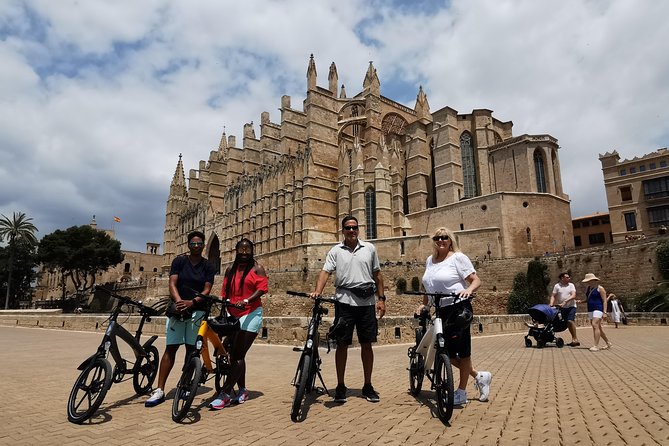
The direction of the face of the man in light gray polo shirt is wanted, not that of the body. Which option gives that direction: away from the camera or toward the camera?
toward the camera

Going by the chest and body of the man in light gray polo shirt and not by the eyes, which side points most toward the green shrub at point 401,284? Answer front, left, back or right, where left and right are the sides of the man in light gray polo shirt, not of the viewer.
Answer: back

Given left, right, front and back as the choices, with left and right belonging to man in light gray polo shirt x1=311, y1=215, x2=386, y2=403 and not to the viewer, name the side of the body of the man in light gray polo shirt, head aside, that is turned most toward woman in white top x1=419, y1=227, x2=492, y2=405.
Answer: left

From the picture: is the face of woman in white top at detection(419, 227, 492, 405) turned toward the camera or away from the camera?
toward the camera

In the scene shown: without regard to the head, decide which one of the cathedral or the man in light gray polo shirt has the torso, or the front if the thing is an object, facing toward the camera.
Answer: the man in light gray polo shirt

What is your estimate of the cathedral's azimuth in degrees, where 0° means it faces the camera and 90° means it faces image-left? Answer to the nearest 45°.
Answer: approximately 135°

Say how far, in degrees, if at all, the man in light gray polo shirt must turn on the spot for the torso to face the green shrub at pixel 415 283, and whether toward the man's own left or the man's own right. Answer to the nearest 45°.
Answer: approximately 180°

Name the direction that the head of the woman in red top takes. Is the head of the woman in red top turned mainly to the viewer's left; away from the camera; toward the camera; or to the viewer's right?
toward the camera

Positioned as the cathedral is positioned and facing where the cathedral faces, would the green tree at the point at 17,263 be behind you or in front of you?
in front

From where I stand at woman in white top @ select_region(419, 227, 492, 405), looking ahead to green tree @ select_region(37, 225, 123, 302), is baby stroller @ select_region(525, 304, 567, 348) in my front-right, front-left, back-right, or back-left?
front-right

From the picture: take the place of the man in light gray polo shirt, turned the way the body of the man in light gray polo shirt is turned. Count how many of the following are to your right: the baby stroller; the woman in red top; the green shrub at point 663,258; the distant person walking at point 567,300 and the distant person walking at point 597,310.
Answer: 1

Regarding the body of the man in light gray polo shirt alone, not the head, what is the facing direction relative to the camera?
toward the camera

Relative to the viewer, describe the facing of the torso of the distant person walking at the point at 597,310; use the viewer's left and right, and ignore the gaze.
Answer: facing the viewer and to the left of the viewer

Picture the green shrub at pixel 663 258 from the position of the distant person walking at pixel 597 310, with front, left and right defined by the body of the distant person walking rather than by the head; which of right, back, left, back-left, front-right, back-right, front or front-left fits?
back-right

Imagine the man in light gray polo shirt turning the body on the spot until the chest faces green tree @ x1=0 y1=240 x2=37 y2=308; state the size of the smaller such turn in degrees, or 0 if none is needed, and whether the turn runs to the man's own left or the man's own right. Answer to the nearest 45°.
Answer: approximately 135° to the man's own right
